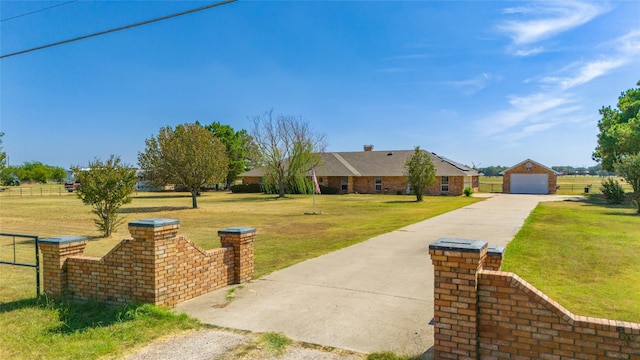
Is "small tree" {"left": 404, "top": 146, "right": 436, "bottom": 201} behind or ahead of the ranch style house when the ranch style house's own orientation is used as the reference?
ahead

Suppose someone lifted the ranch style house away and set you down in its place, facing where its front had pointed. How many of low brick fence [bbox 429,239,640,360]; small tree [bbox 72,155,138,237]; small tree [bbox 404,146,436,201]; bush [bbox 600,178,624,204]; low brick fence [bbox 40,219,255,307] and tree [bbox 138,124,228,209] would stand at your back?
0

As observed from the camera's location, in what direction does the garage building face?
facing the viewer

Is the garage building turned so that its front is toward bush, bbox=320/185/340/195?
no

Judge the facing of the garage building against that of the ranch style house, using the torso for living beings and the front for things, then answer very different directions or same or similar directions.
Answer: same or similar directions

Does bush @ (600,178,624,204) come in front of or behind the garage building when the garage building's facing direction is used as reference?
in front

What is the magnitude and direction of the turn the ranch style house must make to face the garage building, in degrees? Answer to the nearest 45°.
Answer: approximately 90° to its left

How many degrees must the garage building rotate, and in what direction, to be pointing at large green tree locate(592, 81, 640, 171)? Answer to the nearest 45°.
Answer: approximately 45° to its left

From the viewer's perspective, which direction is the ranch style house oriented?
toward the camera

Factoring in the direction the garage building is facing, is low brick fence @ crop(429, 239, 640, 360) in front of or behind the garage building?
in front

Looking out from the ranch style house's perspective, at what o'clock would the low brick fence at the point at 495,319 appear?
The low brick fence is roughly at 12 o'clock from the ranch style house.

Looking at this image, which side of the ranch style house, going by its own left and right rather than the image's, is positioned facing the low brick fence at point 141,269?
front

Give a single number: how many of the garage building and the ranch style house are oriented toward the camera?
2

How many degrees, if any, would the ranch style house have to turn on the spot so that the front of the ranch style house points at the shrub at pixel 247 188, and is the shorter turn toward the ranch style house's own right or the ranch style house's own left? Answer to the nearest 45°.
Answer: approximately 90° to the ranch style house's own right

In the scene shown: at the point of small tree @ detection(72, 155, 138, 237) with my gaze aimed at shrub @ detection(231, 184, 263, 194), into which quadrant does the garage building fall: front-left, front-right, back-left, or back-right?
front-right

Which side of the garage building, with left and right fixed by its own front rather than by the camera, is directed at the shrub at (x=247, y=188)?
right

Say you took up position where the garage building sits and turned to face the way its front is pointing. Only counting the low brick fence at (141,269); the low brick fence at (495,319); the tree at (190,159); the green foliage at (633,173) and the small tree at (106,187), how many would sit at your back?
0
